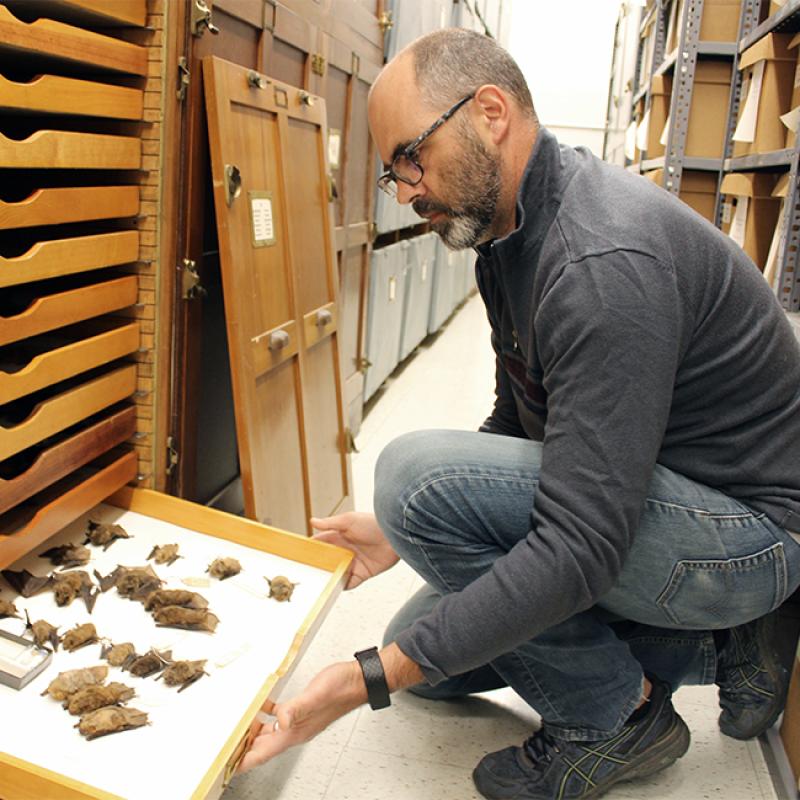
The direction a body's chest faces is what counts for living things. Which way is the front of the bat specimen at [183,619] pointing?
to the viewer's left

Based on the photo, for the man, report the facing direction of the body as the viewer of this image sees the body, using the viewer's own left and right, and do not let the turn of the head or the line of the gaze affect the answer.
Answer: facing to the left of the viewer

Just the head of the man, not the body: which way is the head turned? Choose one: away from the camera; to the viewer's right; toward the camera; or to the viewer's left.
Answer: to the viewer's left

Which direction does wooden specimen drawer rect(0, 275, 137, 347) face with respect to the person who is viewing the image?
facing the viewer and to the right of the viewer

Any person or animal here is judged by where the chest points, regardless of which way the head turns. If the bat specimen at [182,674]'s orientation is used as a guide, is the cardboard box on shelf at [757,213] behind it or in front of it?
behind

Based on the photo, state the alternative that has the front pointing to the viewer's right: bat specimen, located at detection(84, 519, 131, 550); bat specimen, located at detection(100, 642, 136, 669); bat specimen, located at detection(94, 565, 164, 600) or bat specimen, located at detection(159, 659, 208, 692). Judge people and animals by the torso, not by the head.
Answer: bat specimen, located at detection(94, 565, 164, 600)

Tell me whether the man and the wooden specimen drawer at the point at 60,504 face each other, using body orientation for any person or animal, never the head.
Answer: yes
